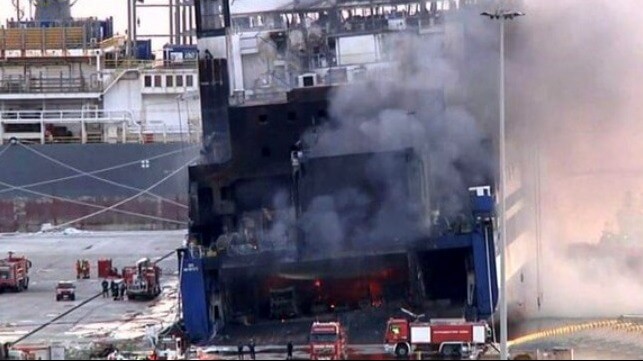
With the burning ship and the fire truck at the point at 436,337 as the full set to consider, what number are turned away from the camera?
1

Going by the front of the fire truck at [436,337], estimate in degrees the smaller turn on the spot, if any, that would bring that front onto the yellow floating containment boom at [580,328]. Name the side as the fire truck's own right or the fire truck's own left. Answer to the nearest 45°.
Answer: approximately 135° to the fire truck's own right

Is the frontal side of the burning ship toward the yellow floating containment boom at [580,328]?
no

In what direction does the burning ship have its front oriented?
away from the camera

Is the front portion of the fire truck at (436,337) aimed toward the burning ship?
no

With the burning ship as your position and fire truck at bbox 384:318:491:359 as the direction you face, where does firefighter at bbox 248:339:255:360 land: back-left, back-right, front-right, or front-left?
front-right

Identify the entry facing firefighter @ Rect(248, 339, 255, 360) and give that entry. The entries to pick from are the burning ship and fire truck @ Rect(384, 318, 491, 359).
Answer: the fire truck

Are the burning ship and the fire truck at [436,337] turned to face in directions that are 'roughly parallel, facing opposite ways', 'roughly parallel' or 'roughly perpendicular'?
roughly perpendicular

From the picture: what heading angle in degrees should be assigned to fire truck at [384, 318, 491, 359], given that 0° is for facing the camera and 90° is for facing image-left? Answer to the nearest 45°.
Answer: approximately 90°

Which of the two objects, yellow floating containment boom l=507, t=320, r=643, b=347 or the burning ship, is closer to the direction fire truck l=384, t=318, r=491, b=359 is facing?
the burning ship

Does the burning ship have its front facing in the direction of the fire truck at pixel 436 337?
no

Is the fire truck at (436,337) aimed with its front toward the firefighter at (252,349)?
yes

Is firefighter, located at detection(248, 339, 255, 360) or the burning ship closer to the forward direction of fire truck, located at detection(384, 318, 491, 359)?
the firefighter

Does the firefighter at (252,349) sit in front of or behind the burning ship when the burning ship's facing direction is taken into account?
behind
